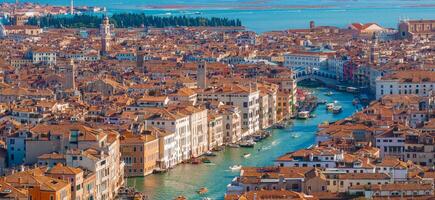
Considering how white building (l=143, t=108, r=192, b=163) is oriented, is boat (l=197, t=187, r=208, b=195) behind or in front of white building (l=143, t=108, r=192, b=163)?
in front

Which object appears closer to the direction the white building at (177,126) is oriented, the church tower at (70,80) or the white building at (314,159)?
the white building

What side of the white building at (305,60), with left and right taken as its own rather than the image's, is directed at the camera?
front

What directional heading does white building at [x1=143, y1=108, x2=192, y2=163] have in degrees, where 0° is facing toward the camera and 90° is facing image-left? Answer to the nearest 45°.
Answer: approximately 315°

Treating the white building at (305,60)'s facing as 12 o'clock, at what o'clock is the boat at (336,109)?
The boat is roughly at 12 o'clock from the white building.

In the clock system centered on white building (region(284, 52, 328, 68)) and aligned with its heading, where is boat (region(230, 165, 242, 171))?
The boat is roughly at 12 o'clock from the white building.

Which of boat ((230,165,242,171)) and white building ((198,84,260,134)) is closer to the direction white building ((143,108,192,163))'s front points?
the boat

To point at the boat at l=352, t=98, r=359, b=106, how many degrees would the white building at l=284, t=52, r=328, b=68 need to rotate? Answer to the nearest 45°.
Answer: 0° — it already faces it

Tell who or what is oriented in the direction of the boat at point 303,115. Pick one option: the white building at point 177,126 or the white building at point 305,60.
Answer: the white building at point 305,60

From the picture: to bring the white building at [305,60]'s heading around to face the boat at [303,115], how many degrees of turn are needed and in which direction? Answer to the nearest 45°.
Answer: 0° — it already faces it

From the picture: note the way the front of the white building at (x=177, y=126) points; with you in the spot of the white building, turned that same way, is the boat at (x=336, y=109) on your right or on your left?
on your left

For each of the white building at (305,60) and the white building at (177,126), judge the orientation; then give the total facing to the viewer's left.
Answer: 0

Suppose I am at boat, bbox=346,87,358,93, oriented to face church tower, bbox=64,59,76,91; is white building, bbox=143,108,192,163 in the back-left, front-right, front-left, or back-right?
front-left

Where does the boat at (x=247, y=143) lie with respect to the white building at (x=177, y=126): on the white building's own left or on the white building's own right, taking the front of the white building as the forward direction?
on the white building's own left
